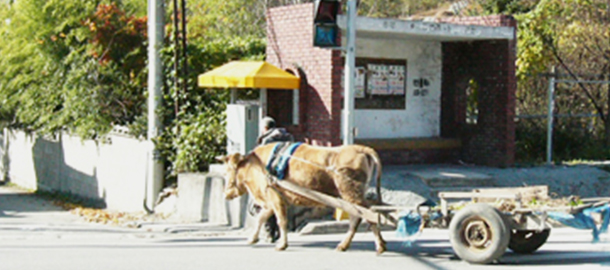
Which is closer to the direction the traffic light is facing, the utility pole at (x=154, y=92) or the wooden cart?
the wooden cart

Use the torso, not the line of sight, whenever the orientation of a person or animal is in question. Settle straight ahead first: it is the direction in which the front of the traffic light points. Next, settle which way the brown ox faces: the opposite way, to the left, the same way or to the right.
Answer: to the right

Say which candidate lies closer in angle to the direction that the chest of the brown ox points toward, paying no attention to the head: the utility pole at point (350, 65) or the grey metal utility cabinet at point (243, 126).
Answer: the grey metal utility cabinet

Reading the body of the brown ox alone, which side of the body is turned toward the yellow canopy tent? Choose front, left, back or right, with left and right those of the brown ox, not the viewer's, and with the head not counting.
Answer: right

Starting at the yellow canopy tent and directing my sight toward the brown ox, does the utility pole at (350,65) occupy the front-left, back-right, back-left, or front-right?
front-left

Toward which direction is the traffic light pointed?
toward the camera

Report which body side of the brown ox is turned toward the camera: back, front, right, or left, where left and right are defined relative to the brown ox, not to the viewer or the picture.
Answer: left

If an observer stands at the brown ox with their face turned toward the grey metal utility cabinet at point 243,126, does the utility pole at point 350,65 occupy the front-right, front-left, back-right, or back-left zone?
front-right

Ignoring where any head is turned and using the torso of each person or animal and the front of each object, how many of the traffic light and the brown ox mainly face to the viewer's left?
1

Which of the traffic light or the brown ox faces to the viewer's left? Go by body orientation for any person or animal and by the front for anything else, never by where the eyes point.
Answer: the brown ox

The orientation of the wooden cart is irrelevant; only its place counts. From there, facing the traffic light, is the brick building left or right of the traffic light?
right
